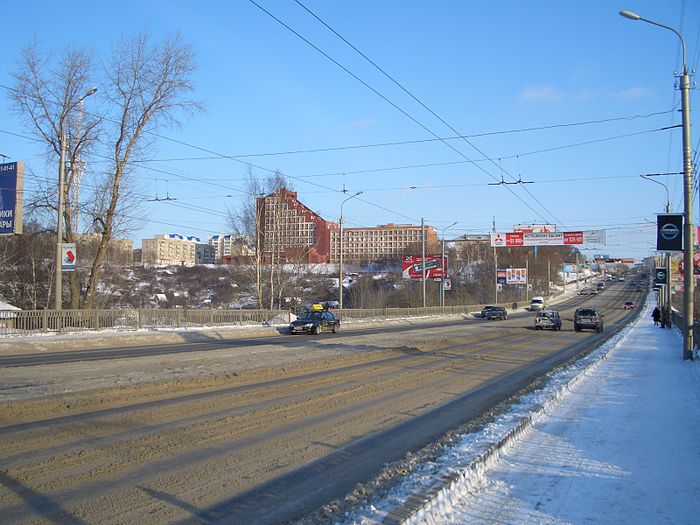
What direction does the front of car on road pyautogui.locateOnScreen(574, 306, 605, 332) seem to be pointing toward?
away from the camera

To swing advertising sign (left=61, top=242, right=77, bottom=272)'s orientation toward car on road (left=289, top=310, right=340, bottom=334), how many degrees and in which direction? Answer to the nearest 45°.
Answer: approximately 90° to its left

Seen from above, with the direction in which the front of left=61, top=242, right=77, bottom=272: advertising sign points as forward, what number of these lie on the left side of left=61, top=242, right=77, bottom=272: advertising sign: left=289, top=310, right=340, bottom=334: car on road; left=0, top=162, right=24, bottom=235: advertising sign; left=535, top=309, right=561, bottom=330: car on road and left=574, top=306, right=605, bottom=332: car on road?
3

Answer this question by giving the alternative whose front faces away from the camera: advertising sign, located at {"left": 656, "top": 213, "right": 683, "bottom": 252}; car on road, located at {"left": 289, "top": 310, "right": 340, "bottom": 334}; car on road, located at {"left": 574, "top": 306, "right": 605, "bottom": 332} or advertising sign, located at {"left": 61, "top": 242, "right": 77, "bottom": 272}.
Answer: car on road, located at {"left": 574, "top": 306, "right": 605, "bottom": 332}

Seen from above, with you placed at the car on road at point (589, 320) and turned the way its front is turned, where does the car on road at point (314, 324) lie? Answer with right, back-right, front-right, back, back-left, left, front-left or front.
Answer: back-left

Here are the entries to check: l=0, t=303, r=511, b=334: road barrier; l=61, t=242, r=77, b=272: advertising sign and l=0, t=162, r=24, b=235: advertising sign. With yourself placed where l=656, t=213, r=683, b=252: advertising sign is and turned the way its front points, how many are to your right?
3

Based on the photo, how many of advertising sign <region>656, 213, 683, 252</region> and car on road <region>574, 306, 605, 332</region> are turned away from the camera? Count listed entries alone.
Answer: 1

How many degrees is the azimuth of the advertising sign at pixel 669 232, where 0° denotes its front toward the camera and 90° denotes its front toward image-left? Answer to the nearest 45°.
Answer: approximately 0°

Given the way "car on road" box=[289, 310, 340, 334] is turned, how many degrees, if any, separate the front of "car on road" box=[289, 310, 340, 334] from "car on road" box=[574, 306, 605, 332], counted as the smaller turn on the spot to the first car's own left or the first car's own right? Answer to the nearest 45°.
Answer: approximately 135° to the first car's own left

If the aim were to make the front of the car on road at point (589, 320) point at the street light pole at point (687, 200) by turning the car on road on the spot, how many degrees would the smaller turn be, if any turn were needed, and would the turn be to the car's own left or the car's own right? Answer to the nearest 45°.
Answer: approximately 180°

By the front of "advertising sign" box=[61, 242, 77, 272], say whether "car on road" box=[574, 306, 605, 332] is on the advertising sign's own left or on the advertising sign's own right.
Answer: on the advertising sign's own left

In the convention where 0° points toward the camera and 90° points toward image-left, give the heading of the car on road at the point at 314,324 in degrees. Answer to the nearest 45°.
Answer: approximately 45°

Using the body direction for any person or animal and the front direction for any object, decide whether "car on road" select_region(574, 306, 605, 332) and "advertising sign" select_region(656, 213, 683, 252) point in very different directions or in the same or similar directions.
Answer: very different directions

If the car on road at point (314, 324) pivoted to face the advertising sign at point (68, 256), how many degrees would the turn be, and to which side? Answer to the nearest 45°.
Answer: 0° — it already faces it
